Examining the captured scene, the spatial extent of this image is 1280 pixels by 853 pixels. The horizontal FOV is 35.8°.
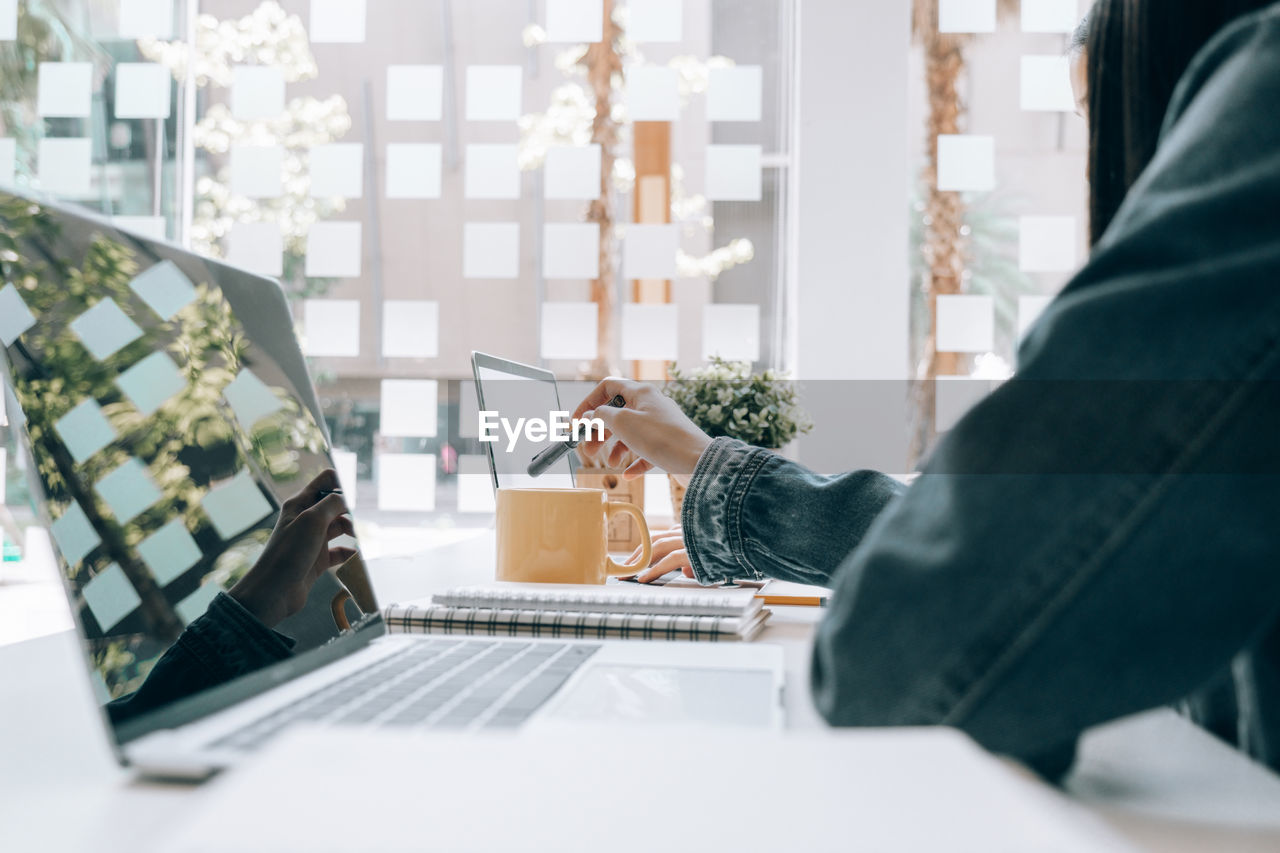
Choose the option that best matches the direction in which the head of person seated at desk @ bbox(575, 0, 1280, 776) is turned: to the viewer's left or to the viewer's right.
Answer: to the viewer's left

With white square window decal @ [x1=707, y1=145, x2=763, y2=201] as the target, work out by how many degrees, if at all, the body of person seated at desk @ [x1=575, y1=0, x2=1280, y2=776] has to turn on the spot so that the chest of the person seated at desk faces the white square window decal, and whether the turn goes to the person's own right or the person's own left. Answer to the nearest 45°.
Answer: approximately 45° to the person's own right

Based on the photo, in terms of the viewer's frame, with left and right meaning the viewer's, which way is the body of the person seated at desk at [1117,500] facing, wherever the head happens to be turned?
facing away from the viewer and to the left of the viewer

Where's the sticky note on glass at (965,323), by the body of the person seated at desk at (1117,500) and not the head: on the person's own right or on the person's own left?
on the person's own right

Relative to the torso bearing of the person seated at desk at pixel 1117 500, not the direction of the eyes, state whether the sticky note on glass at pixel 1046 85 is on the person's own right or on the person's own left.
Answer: on the person's own right
